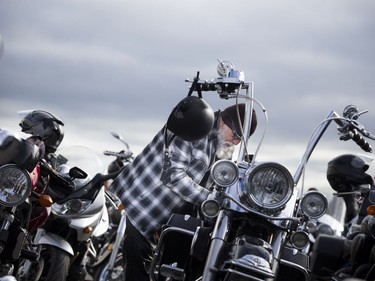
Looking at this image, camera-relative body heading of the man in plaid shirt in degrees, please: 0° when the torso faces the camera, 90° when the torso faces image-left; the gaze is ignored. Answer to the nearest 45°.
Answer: approximately 270°

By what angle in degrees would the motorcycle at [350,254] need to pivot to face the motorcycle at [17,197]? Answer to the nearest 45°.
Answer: approximately 90° to its right

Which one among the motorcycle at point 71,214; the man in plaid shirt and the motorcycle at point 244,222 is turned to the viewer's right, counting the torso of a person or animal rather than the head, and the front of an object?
the man in plaid shirt

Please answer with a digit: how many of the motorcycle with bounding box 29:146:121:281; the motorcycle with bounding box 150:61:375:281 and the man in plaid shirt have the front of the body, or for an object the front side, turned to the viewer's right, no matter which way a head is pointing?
1

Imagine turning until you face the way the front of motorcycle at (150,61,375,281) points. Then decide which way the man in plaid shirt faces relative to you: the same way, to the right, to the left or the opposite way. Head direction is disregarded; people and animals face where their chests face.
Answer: to the left

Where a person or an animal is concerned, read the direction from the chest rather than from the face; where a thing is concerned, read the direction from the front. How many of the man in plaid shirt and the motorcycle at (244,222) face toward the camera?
1

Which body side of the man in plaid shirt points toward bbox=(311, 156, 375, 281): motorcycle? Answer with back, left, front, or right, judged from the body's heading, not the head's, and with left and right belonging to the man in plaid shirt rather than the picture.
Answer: front

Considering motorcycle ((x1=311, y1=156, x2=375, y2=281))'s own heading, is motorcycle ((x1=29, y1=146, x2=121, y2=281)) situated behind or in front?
behind

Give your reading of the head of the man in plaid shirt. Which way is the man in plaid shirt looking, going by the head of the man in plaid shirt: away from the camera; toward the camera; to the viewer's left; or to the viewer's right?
to the viewer's right

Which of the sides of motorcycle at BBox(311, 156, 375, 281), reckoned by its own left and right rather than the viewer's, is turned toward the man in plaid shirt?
right

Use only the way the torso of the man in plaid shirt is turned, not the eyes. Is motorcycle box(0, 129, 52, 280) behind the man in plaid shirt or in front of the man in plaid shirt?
behind
